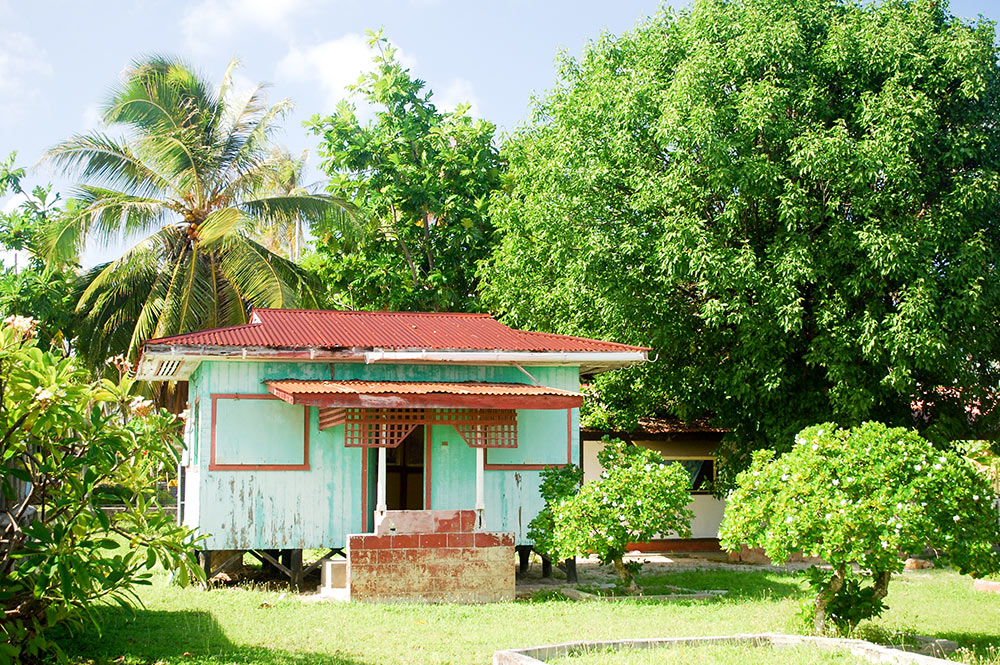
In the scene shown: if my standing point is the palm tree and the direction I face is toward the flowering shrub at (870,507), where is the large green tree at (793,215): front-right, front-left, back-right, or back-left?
front-left

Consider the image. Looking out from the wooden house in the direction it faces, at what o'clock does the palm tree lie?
The palm tree is roughly at 5 o'clock from the wooden house.

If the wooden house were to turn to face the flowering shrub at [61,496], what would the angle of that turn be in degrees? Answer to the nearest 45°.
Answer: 0° — it already faces it

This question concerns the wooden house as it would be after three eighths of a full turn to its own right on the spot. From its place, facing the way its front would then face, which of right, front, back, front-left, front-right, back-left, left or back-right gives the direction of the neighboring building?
right

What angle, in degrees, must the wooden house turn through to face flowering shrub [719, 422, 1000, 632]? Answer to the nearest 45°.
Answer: approximately 45° to its left

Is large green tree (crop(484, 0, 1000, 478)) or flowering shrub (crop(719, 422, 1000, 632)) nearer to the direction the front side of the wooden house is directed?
the flowering shrub

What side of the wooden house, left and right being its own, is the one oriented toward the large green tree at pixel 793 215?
left

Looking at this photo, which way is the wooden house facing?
toward the camera

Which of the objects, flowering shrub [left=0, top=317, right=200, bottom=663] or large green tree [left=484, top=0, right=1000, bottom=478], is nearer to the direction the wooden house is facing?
the flowering shrub
